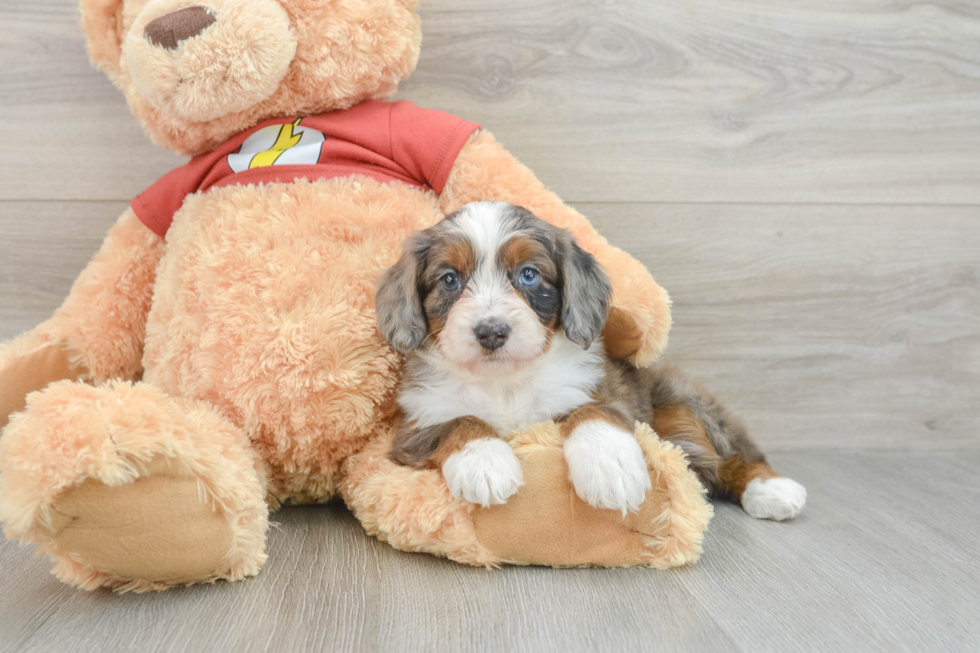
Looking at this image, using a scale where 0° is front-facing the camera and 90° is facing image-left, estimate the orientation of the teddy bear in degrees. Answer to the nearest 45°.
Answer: approximately 0°
